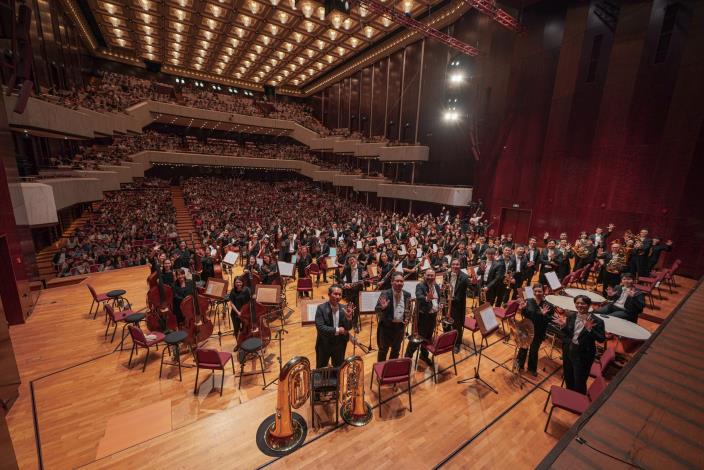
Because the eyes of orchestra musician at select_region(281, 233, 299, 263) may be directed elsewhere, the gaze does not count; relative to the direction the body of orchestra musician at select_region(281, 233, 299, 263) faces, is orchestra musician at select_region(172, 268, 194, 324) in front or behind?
in front

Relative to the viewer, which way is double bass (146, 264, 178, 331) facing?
toward the camera

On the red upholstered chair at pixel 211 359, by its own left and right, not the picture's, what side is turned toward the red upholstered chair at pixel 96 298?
left

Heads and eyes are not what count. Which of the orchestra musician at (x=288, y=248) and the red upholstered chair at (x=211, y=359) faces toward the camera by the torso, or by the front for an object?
the orchestra musician

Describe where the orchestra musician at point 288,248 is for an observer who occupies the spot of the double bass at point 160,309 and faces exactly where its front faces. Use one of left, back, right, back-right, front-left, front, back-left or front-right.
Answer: back-left

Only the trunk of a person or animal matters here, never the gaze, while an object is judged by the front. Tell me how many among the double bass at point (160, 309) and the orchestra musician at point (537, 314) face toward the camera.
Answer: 2

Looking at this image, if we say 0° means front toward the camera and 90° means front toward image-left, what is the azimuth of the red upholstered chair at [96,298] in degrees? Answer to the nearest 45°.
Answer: approximately 225°

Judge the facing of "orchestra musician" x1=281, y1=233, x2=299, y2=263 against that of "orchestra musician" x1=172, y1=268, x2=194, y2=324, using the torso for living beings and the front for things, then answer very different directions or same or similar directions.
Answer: same or similar directions

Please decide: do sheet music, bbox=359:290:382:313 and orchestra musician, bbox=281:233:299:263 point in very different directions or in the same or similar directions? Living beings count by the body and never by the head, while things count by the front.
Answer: same or similar directions

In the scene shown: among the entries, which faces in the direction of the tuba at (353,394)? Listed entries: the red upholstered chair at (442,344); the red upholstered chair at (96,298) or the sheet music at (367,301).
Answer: the sheet music

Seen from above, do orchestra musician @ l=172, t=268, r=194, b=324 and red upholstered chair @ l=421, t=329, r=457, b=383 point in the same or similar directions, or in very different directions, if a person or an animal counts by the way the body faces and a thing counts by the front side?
very different directions

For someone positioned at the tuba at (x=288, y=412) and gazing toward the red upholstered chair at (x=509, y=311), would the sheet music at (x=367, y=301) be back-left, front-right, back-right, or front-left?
front-left

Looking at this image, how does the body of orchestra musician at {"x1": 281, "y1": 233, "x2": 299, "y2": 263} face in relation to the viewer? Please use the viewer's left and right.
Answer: facing the viewer

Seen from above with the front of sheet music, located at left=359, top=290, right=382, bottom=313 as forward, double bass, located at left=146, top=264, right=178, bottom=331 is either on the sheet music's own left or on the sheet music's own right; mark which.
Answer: on the sheet music's own right

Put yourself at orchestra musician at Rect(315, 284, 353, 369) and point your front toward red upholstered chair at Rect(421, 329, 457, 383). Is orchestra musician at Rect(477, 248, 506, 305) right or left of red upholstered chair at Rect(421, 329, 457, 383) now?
left

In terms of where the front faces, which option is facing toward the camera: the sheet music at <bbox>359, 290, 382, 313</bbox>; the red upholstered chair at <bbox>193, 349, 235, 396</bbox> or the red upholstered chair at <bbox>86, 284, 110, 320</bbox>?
the sheet music

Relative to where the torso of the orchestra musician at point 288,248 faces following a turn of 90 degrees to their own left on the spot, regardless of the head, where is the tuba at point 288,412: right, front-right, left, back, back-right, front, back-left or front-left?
right

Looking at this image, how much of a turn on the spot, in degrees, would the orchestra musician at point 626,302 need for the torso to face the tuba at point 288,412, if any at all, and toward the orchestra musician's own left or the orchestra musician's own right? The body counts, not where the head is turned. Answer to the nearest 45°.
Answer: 0° — they already face it

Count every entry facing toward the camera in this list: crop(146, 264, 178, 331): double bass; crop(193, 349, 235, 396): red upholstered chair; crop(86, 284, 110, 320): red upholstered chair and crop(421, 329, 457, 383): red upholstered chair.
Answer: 1

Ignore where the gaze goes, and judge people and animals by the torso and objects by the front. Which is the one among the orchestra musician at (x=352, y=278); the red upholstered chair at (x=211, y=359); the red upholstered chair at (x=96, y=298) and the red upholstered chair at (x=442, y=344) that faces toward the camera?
the orchestra musician
